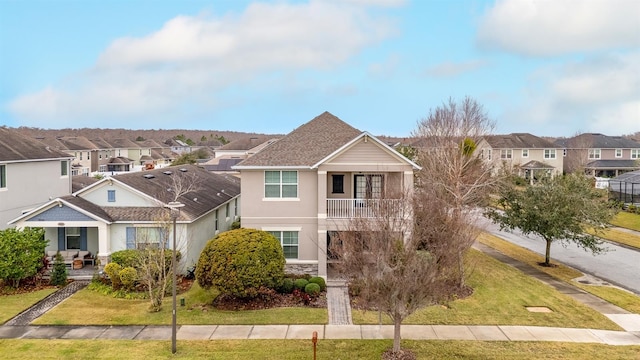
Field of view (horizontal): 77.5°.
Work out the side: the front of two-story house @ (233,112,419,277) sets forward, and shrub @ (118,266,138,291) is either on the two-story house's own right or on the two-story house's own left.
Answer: on the two-story house's own right

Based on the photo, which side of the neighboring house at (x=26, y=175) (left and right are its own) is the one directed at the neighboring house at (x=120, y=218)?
left

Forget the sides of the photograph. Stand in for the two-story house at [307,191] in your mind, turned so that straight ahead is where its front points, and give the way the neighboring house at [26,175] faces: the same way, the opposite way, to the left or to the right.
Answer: the same way

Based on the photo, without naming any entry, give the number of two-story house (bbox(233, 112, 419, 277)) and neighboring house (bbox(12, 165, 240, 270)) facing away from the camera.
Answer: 0

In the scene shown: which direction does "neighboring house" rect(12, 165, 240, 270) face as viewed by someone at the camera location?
facing the viewer and to the left of the viewer

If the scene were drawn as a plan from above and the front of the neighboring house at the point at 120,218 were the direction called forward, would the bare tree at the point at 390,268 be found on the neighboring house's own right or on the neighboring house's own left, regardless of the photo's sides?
on the neighboring house's own left

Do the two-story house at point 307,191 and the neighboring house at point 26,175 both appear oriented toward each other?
no

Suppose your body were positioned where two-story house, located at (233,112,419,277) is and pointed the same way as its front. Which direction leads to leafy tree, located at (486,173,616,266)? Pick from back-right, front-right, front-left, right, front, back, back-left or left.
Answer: left

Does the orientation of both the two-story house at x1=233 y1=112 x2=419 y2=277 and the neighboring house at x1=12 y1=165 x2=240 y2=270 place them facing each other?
no

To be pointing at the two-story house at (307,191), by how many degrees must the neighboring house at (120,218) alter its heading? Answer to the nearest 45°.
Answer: approximately 90° to its left

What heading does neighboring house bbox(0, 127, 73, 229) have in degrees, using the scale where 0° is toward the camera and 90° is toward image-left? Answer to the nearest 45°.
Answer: approximately 45°

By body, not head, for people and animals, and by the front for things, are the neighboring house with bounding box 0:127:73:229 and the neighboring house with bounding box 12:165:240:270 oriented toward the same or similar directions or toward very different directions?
same or similar directions

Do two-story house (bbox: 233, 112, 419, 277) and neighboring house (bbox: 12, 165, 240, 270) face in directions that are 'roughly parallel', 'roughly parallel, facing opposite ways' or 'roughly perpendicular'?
roughly parallel

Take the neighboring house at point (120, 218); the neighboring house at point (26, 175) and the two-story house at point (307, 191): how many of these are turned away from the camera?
0

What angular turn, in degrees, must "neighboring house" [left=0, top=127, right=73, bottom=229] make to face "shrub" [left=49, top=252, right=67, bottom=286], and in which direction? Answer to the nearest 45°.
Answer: approximately 45° to its left

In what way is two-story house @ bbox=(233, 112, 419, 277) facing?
toward the camera
